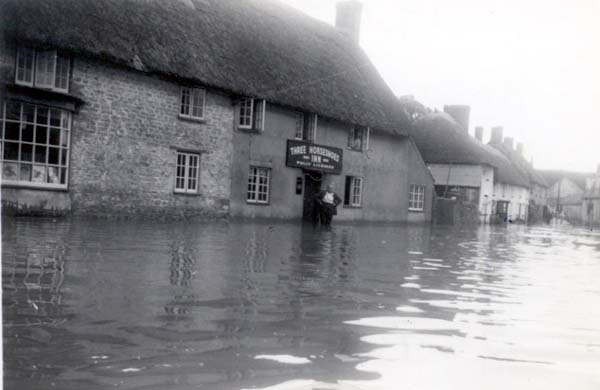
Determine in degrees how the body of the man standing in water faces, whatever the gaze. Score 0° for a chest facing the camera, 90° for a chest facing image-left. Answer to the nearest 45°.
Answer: approximately 0°

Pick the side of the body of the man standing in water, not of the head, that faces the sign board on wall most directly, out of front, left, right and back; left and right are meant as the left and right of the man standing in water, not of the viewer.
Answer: back

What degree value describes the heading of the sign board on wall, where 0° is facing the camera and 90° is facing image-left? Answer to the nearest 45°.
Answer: approximately 315°
